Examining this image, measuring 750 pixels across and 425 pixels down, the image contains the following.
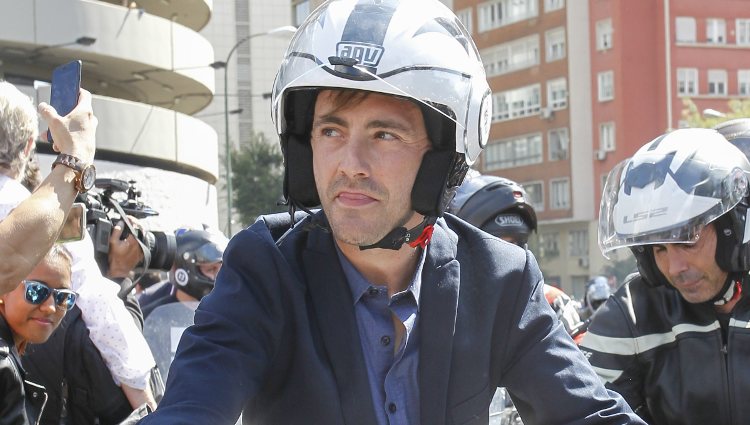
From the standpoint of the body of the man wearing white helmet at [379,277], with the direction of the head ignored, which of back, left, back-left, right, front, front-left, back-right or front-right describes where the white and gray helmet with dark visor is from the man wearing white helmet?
back-left

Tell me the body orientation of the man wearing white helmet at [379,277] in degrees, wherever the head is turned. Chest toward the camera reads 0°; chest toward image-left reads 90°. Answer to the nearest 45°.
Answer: approximately 0°

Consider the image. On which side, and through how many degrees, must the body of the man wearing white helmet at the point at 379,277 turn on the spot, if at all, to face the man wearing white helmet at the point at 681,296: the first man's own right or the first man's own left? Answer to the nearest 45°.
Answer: approximately 135° to the first man's own left

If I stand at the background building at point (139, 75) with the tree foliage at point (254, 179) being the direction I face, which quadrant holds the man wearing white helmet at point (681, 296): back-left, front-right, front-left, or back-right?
back-right

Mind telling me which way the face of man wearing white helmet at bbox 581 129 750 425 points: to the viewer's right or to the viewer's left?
to the viewer's left

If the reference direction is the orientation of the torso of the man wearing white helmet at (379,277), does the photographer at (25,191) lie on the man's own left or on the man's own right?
on the man's own right

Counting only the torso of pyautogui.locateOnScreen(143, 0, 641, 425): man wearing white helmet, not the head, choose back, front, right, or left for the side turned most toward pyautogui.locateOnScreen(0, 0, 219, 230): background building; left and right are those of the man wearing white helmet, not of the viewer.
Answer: back

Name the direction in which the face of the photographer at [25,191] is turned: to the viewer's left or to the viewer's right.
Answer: to the viewer's right

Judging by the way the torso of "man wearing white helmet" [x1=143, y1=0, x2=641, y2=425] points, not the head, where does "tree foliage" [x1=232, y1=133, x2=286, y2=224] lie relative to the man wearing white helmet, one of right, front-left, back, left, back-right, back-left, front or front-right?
back
